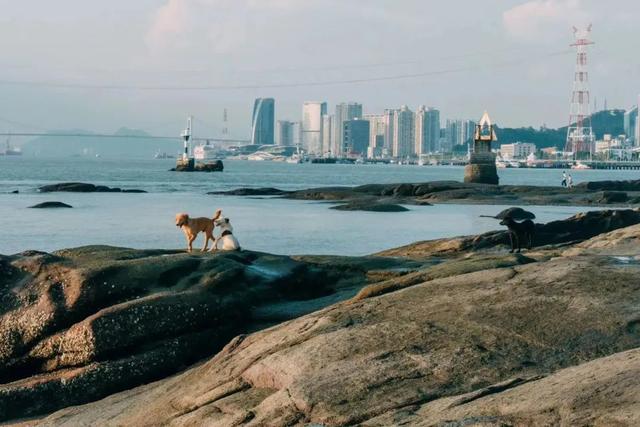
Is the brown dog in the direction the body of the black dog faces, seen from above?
yes

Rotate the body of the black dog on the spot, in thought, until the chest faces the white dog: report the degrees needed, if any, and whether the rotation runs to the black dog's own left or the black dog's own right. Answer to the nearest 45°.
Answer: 0° — it already faces it

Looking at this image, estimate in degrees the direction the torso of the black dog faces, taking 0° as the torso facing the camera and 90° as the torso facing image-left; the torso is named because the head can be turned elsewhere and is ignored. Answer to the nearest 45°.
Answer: approximately 45°
